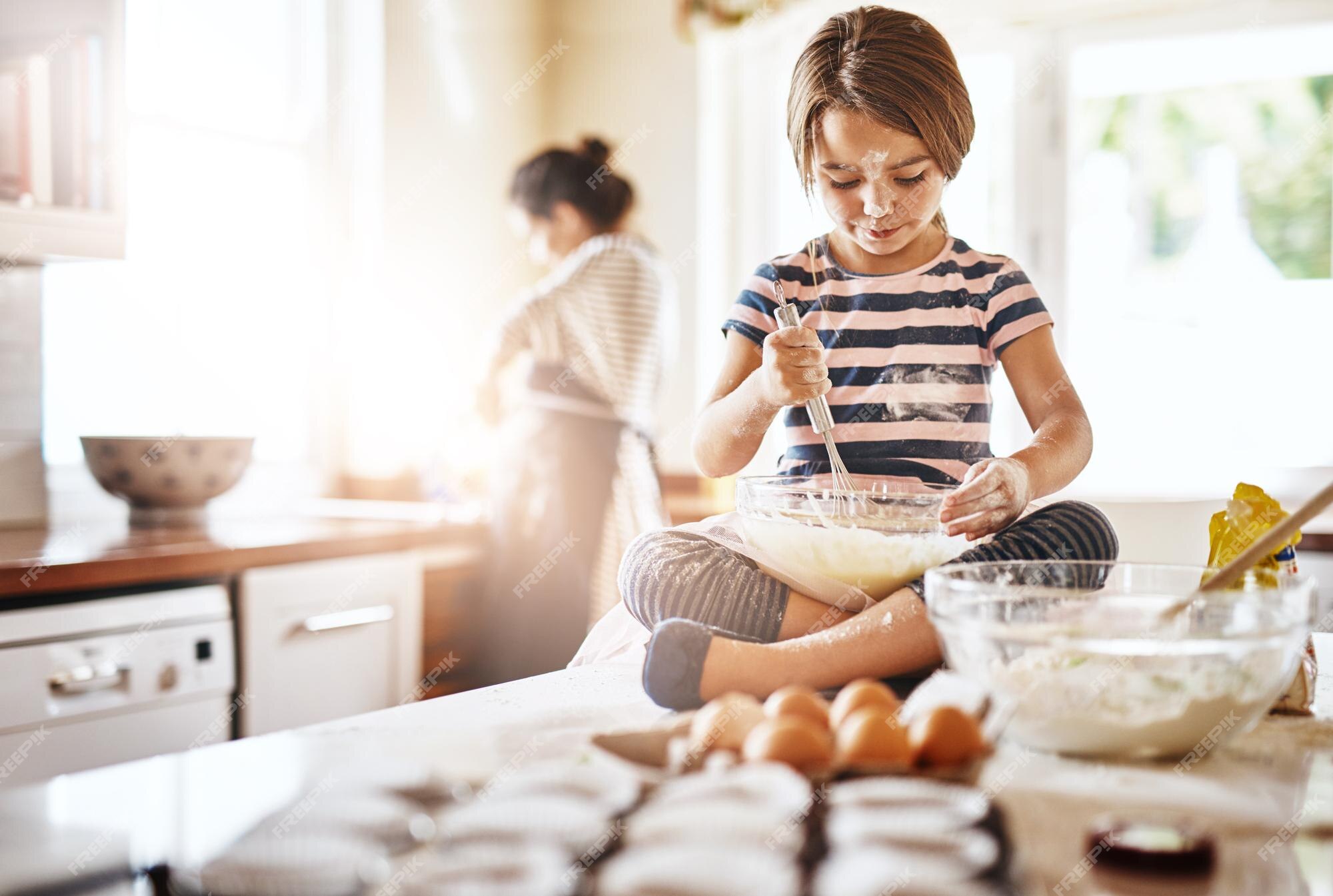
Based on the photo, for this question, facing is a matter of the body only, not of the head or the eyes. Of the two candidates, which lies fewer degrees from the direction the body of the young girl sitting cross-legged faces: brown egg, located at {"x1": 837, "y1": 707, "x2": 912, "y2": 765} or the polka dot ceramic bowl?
the brown egg

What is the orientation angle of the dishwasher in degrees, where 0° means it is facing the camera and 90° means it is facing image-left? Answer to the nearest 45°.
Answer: approximately 315°
